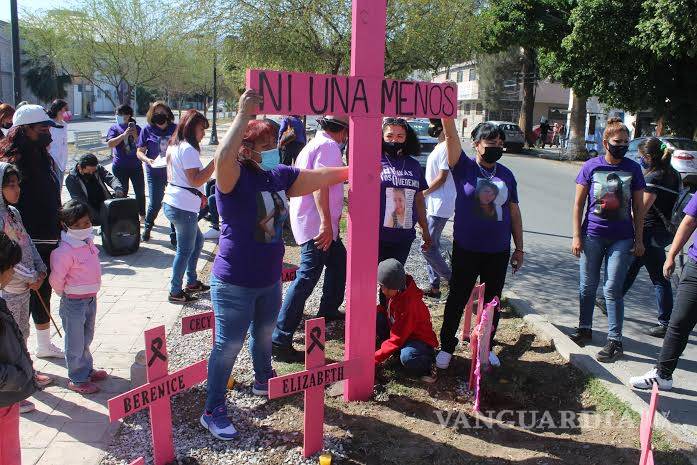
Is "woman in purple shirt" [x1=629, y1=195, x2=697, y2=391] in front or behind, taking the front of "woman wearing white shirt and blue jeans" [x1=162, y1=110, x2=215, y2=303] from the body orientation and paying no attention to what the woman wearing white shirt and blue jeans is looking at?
in front

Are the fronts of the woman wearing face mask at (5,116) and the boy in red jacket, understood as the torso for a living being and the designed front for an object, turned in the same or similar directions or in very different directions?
very different directions

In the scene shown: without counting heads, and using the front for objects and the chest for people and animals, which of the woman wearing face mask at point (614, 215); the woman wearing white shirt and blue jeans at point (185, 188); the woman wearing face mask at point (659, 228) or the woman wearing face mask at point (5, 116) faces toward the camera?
the woman wearing face mask at point (614, 215)

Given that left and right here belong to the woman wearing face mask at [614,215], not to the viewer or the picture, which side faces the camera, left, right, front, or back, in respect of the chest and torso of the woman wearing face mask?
front

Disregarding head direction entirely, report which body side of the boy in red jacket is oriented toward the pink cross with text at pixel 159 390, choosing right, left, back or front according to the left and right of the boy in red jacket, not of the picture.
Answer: front

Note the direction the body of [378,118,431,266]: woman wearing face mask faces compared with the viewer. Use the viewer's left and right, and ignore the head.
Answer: facing the viewer

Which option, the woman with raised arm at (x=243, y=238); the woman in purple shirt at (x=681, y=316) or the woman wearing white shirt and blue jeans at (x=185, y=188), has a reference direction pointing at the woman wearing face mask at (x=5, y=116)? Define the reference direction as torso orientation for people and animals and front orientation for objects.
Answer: the woman in purple shirt
